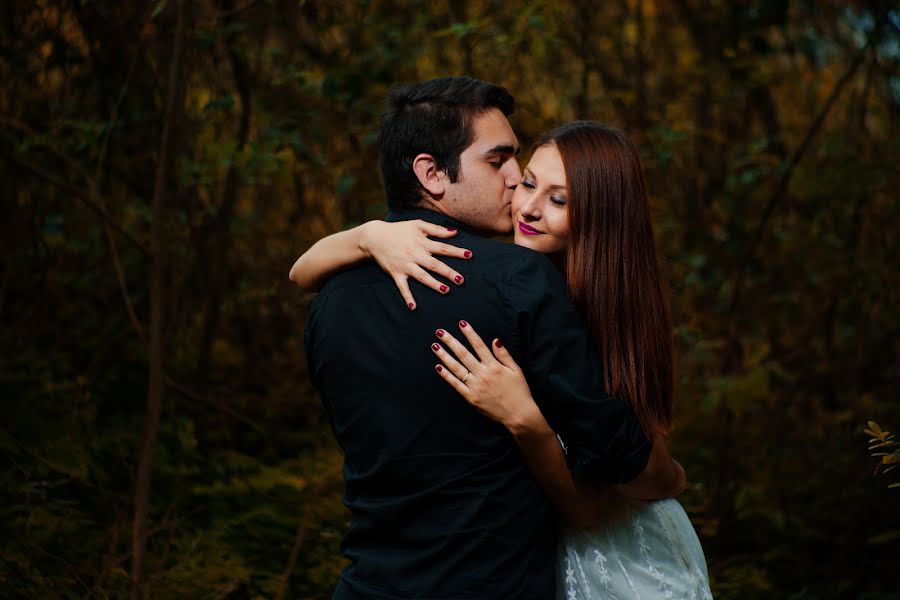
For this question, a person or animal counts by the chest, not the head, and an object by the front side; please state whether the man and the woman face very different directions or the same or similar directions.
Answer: very different directions

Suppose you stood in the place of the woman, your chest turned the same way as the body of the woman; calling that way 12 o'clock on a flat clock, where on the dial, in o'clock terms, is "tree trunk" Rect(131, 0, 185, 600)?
The tree trunk is roughly at 3 o'clock from the woman.

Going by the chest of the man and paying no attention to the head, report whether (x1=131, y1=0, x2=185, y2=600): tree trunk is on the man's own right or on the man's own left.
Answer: on the man's own left

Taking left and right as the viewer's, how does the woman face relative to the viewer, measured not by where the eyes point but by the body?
facing the viewer and to the left of the viewer

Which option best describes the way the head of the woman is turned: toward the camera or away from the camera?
toward the camera

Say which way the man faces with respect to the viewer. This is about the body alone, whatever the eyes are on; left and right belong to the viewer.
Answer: facing away from the viewer and to the right of the viewer
